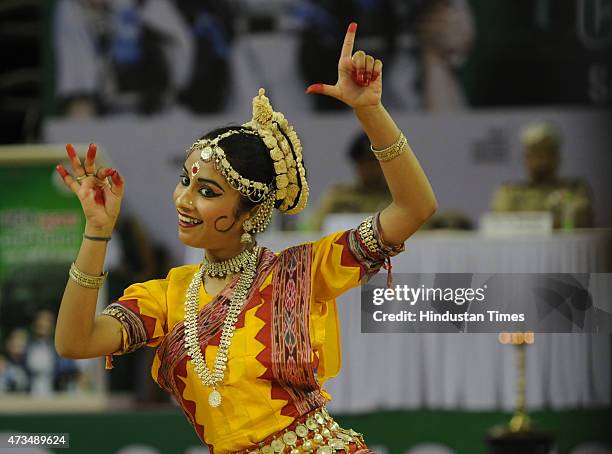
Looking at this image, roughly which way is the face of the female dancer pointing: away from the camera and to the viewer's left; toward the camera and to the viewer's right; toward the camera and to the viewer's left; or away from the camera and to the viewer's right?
toward the camera and to the viewer's left

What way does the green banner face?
toward the camera

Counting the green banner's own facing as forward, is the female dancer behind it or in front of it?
in front

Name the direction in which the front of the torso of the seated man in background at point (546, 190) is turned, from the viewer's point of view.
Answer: toward the camera

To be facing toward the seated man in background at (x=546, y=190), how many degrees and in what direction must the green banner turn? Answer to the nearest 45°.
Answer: approximately 90° to its left

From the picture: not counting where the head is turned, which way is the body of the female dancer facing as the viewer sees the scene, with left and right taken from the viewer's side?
facing the viewer and to the left of the viewer

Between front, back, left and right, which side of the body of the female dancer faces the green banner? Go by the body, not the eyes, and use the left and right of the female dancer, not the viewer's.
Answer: right

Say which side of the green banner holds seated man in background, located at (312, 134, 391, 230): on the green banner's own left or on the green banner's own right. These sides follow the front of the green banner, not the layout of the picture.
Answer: on the green banner's own left

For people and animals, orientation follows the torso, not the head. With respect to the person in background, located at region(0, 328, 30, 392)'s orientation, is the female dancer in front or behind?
in front
